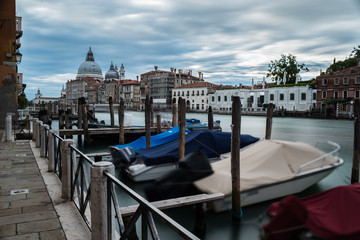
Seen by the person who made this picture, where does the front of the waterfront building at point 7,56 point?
facing to the right of the viewer

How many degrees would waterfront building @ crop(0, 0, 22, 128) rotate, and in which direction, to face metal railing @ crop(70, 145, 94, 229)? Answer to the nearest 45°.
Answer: approximately 90° to its right

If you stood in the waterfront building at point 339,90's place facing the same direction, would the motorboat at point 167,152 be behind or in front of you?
in front

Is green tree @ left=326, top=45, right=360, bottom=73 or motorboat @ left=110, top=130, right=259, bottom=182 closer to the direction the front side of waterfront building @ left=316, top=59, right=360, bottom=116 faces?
the motorboat

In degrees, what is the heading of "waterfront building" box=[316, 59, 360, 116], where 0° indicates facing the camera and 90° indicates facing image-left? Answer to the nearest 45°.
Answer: approximately 45°

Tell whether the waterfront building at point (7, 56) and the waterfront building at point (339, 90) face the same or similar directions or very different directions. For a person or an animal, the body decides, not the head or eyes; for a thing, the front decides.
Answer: very different directions

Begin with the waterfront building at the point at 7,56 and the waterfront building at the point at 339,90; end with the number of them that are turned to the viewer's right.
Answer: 1

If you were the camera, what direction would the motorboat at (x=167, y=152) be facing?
facing away from the viewer and to the right of the viewer

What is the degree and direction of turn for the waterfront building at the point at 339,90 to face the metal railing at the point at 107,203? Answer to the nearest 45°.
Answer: approximately 45° to its left

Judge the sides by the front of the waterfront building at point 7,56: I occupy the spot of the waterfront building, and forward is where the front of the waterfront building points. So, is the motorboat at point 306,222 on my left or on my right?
on my right

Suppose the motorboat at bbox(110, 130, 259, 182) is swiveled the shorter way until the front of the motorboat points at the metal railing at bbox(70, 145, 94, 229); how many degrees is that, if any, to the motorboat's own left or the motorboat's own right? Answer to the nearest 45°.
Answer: approximately 135° to the motorboat's own right

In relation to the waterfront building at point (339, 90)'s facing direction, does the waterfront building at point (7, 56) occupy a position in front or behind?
in front
